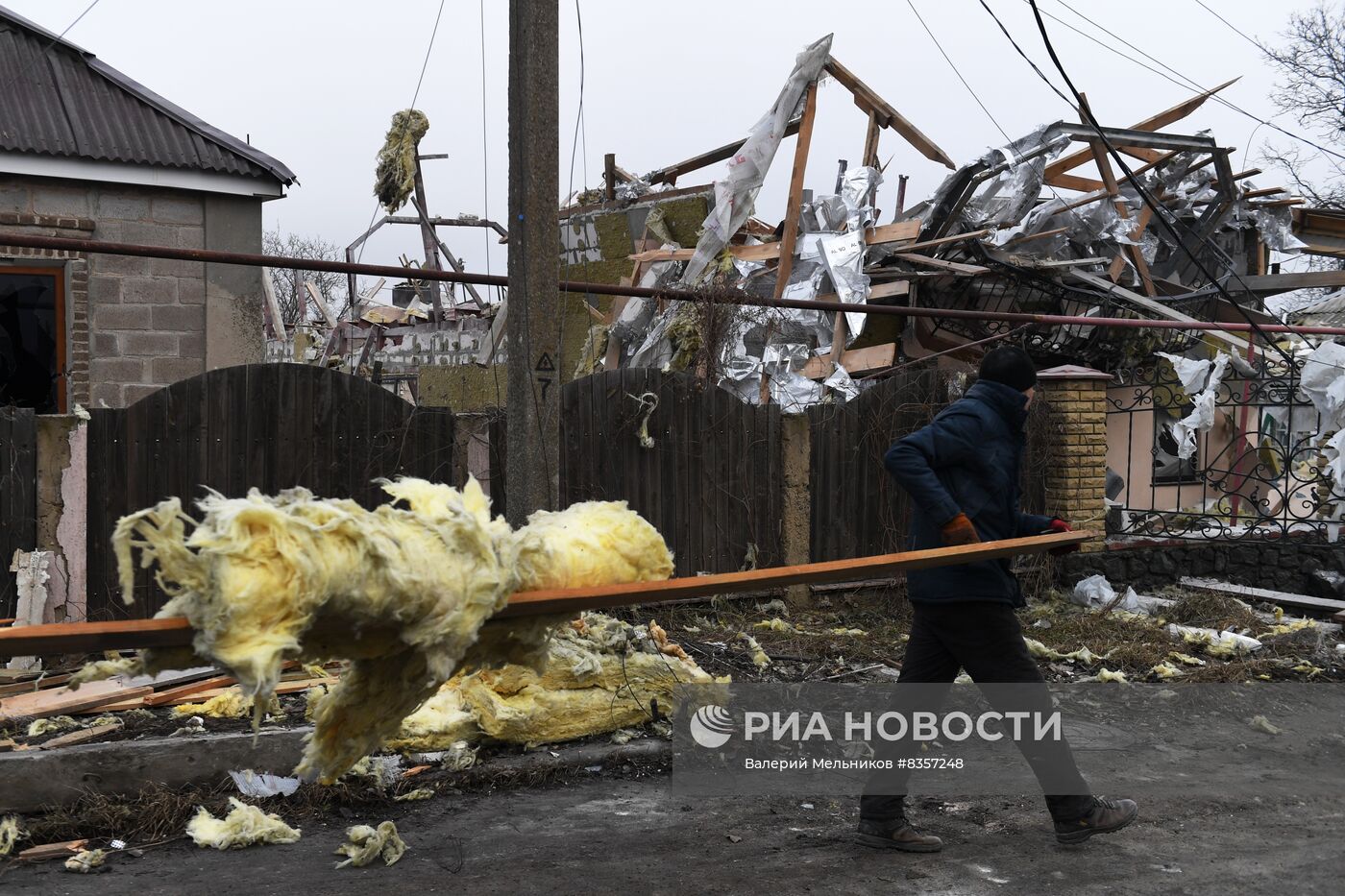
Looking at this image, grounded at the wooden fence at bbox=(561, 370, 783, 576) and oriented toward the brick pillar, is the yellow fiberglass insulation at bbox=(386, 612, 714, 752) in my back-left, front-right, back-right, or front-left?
back-right

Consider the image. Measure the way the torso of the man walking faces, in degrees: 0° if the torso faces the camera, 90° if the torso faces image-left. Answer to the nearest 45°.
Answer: approximately 270°

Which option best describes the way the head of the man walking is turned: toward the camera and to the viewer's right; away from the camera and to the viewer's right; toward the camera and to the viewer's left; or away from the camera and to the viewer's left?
away from the camera and to the viewer's right

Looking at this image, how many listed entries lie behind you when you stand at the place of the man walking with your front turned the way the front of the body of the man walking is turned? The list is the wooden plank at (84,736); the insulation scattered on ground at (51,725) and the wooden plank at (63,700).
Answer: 3

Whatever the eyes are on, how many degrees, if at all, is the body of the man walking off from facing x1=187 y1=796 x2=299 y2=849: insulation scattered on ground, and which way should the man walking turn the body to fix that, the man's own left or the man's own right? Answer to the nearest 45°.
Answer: approximately 180°

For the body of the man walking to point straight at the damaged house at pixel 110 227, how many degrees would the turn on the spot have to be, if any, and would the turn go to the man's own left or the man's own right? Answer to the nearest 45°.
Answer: approximately 135° to the man's own left

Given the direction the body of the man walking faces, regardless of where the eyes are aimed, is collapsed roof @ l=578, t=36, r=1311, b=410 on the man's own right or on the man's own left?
on the man's own left

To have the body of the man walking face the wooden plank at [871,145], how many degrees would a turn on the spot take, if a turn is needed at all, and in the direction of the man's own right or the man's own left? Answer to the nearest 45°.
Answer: approximately 90° to the man's own left

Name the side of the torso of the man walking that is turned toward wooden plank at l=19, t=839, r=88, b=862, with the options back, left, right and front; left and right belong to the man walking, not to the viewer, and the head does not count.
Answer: back

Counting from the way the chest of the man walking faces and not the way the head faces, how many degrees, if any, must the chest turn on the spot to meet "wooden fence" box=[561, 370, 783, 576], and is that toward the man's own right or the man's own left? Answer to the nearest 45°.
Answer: approximately 135° to the man's own left

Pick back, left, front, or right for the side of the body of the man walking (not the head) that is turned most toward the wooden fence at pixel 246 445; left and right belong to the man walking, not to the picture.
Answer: back

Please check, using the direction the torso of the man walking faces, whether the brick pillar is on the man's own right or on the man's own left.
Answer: on the man's own left
